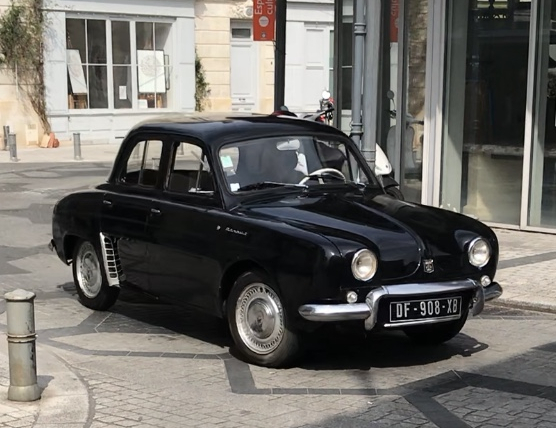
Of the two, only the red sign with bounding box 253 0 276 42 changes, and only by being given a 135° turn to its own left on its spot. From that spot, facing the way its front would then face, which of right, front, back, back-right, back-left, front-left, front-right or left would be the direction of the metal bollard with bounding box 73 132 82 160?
left

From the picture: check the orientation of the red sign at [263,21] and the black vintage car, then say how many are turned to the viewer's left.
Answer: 0

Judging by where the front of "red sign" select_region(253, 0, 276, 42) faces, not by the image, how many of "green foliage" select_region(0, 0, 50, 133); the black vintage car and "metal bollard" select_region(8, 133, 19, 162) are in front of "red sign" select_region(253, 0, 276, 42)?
1

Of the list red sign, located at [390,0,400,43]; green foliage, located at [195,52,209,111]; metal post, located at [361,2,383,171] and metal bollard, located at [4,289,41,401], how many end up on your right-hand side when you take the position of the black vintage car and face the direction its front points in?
1

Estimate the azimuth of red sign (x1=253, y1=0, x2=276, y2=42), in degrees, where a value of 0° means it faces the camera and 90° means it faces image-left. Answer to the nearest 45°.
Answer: approximately 0°

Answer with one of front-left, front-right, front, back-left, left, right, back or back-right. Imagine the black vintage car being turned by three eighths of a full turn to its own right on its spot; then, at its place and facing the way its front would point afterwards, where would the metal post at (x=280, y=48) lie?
right

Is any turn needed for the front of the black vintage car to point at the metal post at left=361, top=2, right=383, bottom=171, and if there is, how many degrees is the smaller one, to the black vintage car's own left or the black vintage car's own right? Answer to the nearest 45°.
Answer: approximately 135° to the black vintage car's own left
